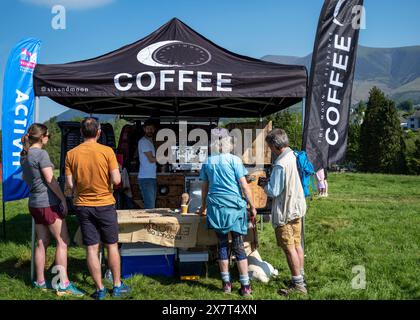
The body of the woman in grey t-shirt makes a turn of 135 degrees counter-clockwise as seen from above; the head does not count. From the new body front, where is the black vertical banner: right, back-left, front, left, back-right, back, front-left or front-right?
back

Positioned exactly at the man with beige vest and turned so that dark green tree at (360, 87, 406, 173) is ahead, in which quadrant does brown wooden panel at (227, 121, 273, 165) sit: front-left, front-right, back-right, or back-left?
front-left

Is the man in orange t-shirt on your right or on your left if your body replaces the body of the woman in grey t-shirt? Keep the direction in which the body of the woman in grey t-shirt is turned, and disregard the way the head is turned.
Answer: on your right

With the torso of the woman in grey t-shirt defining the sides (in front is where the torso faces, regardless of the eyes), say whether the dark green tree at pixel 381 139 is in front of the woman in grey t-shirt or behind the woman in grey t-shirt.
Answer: in front

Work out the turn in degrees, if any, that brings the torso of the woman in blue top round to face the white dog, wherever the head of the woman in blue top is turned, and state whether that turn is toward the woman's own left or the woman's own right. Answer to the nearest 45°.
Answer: approximately 45° to the woman's own right

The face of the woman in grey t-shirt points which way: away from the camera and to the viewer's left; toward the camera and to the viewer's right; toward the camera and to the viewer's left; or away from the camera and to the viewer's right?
away from the camera and to the viewer's right

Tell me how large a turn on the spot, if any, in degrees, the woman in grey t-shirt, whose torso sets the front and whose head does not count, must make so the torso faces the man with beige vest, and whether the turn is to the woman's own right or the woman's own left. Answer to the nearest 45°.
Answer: approximately 45° to the woman's own right

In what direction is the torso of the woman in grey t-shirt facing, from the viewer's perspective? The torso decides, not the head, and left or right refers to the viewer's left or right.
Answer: facing away from the viewer and to the right of the viewer

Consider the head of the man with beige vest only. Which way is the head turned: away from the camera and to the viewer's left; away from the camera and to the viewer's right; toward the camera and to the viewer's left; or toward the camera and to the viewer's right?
away from the camera and to the viewer's left

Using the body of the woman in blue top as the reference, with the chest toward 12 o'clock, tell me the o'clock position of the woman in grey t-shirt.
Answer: The woman in grey t-shirt is roughly at 9 o'clock from the woman in blue top.

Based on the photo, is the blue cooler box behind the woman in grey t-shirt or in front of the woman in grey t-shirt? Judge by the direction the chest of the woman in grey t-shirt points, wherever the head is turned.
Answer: in front

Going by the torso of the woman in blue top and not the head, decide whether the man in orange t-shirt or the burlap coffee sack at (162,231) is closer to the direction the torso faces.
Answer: the burlap coffee sack

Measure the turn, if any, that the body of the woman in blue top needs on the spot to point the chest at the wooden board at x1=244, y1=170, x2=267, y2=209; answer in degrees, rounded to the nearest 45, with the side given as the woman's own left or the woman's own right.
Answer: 0° — they already face it

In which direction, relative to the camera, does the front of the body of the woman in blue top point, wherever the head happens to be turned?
away from the camera

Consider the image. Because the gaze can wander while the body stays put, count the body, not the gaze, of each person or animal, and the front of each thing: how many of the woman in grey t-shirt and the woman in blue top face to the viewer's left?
0
